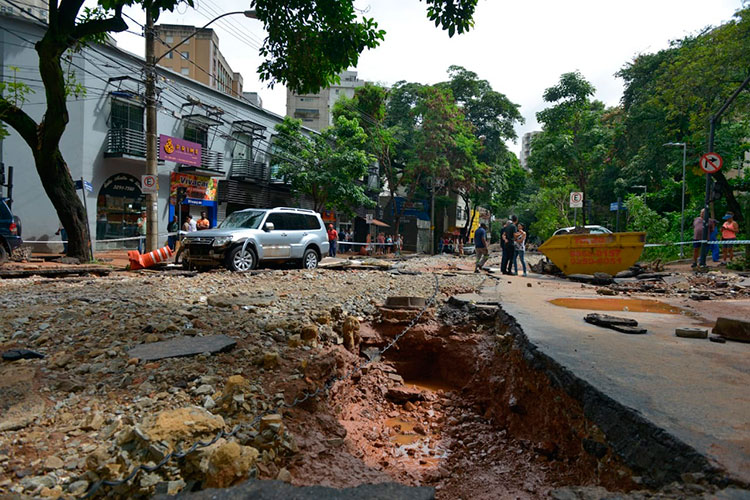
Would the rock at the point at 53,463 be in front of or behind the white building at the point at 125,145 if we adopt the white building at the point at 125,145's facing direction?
in front

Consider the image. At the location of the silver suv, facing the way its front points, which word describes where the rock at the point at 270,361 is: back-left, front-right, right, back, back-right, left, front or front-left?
front-left

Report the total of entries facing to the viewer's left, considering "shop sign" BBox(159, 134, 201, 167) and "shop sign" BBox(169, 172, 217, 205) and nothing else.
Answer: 0

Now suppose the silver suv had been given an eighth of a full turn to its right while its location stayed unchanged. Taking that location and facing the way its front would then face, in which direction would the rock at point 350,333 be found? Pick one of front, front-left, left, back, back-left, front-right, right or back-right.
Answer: left

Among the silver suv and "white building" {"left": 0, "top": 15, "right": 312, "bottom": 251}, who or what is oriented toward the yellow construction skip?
the white building

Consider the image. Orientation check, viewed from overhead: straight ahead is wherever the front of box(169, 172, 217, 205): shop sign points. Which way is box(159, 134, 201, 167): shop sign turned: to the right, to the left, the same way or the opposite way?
the same way

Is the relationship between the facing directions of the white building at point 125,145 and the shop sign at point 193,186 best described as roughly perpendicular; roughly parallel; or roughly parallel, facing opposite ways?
roughly parallel

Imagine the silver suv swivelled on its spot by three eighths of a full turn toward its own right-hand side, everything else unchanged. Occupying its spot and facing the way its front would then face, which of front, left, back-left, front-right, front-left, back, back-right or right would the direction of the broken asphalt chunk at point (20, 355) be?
back

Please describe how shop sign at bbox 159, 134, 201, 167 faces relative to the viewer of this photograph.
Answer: facing the viewer and to the right of the viewer

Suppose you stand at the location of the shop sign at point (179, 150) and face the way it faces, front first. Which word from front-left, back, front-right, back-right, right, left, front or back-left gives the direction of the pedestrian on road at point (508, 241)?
front

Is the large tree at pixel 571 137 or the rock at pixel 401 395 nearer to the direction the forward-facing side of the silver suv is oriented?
the rock

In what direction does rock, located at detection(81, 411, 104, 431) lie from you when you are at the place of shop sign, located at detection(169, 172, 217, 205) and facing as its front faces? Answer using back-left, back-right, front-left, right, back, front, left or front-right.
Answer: front-right
